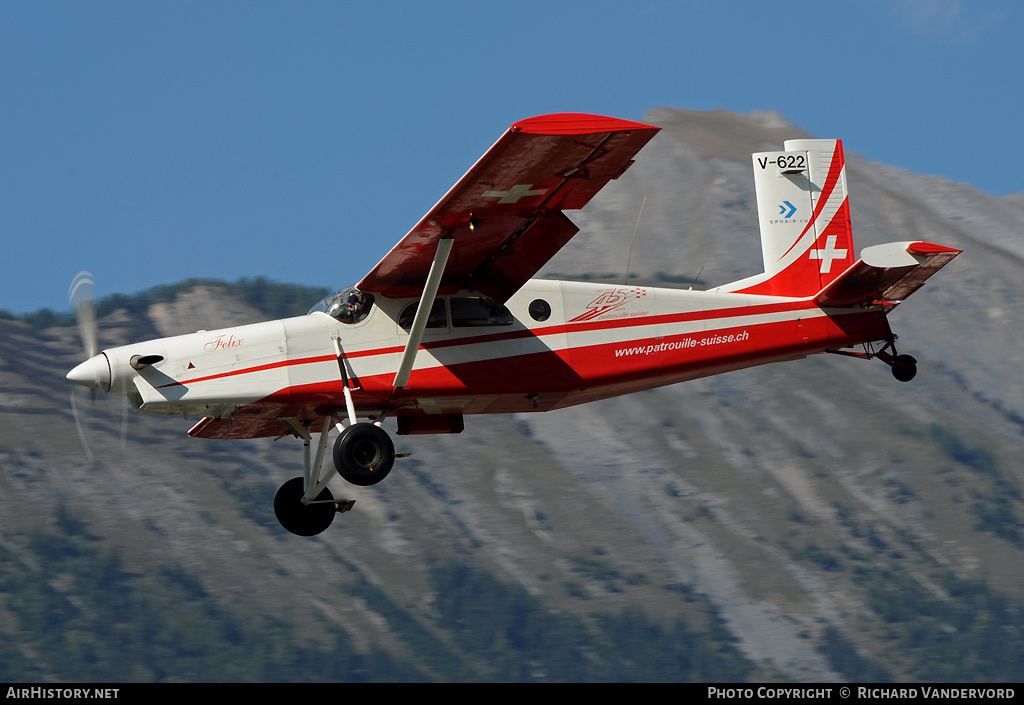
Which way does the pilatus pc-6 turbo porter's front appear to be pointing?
to the viewer's left
